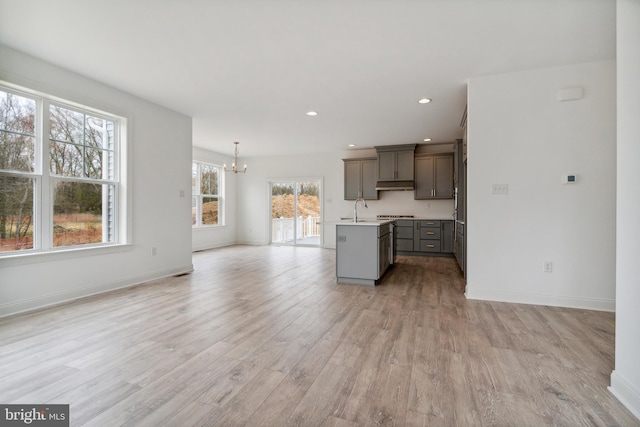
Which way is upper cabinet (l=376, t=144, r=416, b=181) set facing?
toward the camera

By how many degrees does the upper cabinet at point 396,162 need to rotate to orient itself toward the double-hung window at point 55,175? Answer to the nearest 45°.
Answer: approximately 45° to its right

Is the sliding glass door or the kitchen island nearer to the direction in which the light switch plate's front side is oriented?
the kitchen island

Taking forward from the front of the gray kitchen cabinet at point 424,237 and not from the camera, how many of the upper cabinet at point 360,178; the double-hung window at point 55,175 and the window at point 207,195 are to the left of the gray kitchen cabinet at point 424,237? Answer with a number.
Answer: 0

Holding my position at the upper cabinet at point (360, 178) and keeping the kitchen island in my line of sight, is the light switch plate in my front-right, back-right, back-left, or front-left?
front-left

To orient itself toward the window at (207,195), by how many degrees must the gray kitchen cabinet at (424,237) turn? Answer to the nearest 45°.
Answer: approximately 90° to its right

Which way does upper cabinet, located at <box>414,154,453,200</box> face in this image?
toward the camera

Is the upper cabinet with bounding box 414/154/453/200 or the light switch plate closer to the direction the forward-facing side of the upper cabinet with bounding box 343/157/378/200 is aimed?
the light switch plate

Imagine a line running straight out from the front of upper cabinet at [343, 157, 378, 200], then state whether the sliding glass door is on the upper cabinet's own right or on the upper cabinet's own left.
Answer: on the upper cabinet's own right

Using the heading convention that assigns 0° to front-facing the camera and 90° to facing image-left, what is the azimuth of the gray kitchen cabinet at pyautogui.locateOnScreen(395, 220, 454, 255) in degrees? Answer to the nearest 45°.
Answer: approximately 0°

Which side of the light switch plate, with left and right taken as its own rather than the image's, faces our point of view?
front

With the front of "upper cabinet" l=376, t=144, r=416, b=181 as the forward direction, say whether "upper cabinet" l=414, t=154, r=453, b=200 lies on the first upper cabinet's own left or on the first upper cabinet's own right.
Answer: on the first upper cabinet's own left

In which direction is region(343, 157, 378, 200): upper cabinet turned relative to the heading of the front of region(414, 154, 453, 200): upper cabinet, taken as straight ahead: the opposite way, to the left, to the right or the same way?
the same way

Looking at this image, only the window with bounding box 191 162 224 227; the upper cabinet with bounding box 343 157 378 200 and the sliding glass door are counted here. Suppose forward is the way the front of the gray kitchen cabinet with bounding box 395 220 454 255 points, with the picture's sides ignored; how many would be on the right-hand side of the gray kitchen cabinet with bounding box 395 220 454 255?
3

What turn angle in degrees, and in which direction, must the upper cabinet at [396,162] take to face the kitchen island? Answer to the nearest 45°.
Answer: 0° — it already faces it

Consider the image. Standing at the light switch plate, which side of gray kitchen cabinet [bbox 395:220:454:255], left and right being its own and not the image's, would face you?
front

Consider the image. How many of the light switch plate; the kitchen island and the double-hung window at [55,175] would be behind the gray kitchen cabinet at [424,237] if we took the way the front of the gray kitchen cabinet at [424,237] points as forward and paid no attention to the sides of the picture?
0
